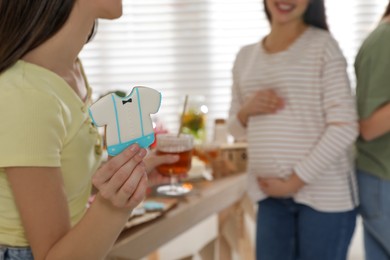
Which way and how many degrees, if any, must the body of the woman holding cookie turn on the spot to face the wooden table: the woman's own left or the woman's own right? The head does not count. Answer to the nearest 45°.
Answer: approximately 45° to the woman's own left

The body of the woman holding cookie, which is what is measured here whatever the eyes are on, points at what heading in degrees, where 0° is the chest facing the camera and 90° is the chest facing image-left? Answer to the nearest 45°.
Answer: approximately 270°
